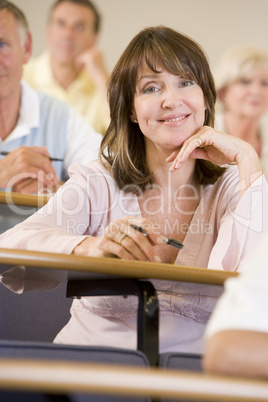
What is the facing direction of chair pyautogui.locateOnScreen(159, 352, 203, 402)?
toward the camera

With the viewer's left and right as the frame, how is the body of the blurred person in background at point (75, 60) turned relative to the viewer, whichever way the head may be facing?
facing the viewer

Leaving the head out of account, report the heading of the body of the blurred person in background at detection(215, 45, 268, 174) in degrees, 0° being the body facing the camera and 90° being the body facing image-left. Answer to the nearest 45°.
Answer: approximately 315°

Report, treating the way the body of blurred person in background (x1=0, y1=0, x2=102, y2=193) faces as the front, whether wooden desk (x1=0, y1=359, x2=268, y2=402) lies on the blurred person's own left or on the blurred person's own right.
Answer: on the blurred person's own left

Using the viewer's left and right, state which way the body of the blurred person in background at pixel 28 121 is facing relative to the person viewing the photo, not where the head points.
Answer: facing the viewer and to the left of the viewer

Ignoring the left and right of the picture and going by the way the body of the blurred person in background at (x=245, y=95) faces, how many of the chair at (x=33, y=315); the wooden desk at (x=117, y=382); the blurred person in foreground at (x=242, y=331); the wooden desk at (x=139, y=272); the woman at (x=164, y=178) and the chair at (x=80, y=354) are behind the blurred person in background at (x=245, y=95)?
0

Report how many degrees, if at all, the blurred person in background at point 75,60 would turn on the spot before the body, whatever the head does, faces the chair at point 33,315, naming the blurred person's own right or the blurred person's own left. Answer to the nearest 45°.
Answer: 0° — they already face it

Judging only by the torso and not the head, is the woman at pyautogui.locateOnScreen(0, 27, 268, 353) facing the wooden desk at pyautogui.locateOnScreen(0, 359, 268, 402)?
yes

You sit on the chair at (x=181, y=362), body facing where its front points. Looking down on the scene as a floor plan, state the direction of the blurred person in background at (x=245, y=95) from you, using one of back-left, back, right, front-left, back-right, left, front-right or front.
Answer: back

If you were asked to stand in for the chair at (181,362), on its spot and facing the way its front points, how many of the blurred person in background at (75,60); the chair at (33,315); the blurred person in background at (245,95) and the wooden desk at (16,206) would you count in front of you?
0

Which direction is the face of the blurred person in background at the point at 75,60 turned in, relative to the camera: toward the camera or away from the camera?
toward the camera

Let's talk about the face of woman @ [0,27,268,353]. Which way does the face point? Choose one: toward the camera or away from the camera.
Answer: toward the camera

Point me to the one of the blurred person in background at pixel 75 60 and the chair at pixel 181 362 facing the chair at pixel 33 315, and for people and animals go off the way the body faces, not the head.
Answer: the blurred person in background

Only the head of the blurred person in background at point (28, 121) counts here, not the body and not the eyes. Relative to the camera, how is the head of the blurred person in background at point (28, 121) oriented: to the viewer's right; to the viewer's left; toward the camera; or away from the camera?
toward the camera

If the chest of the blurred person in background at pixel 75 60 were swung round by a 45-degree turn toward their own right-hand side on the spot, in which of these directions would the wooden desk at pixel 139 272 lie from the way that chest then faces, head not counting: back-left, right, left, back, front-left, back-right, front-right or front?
front-left

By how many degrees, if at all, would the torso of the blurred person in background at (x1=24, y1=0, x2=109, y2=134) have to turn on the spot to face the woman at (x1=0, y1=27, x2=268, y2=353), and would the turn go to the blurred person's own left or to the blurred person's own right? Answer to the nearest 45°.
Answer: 0° — they already face them
